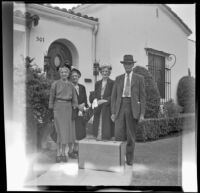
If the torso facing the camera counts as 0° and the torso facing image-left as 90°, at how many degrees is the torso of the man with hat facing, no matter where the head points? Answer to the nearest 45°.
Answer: approximately 0°

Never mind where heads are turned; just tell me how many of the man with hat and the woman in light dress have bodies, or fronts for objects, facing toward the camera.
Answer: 2

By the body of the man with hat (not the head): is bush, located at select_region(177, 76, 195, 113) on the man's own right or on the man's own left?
on the man's own left

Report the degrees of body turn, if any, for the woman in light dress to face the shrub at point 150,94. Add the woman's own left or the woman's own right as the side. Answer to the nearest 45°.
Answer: approximately 90° to the woman's own left

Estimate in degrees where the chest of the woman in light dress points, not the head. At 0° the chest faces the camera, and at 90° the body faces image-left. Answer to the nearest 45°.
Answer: approximately 0°

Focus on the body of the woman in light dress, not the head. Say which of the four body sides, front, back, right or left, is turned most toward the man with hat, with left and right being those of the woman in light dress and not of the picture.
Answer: left
